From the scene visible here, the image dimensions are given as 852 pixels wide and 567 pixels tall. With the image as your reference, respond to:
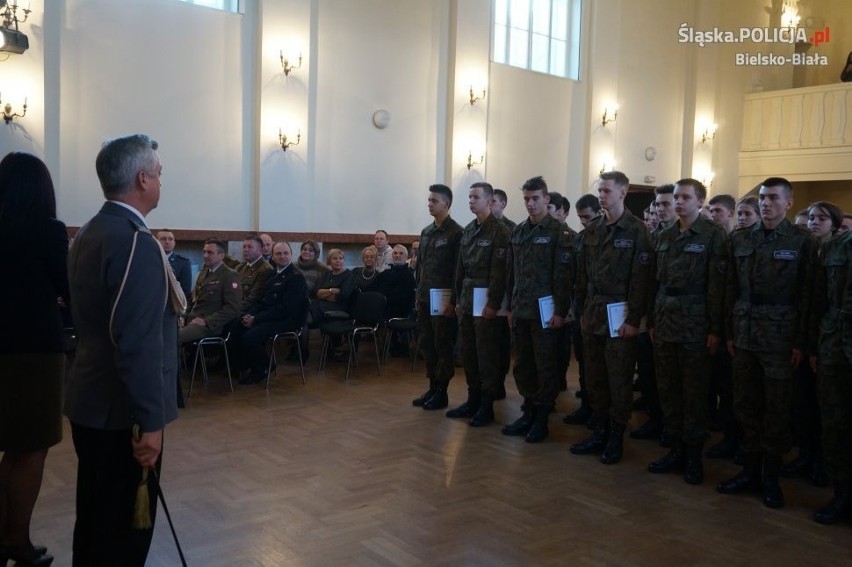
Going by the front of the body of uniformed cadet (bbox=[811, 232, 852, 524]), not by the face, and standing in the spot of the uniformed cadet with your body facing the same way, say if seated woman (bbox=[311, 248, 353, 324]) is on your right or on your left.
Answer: on your right

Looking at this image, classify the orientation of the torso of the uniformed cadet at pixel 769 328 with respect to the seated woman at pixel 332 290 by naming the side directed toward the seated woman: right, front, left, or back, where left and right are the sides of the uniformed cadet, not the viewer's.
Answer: right

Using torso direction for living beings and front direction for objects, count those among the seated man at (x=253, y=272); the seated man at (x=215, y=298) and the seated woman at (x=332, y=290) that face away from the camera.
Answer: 0

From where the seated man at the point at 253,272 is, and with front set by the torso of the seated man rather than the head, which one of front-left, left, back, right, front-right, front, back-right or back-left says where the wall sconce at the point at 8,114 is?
front-right

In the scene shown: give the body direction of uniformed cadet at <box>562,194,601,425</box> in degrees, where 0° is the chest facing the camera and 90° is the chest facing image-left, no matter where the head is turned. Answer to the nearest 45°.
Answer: approximately 45°

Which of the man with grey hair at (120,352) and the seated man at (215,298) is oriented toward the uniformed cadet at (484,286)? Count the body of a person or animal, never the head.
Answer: the man with grey hair

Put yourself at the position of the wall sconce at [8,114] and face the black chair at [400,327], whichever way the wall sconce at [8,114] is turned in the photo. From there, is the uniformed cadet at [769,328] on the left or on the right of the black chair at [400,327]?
right

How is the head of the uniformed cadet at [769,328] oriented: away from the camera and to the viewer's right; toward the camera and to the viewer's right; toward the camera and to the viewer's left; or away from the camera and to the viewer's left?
toward the camera and to the viewer's left

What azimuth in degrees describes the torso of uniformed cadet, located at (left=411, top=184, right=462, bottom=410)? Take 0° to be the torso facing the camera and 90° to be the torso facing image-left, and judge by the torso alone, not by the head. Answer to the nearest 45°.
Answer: approximately 45°

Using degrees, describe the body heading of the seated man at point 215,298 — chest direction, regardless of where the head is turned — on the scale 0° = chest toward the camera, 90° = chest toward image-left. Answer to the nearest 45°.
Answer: approximately 45°

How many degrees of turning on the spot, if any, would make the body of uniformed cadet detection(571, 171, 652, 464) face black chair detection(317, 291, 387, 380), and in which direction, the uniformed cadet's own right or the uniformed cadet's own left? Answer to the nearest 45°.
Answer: approximately 90° to the uniformed cadet's own right

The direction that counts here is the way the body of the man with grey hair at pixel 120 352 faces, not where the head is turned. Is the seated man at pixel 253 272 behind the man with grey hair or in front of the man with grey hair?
in front

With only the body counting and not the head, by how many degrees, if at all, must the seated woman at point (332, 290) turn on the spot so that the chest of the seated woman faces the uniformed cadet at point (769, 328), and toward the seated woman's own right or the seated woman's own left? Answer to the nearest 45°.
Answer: approximately 90° to the seated woman's own left

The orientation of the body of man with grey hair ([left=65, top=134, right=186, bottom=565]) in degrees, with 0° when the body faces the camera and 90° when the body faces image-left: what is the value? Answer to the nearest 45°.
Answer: approximately 225°

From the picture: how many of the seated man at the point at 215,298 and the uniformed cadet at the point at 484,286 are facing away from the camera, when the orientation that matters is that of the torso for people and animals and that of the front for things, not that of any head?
0

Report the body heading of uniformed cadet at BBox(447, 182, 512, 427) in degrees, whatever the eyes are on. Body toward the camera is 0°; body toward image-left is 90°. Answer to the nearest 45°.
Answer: approximately 45°

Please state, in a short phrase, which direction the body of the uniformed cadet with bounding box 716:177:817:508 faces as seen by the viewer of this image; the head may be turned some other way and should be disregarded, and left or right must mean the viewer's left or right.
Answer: facing the viewer and to the left of the viewer
